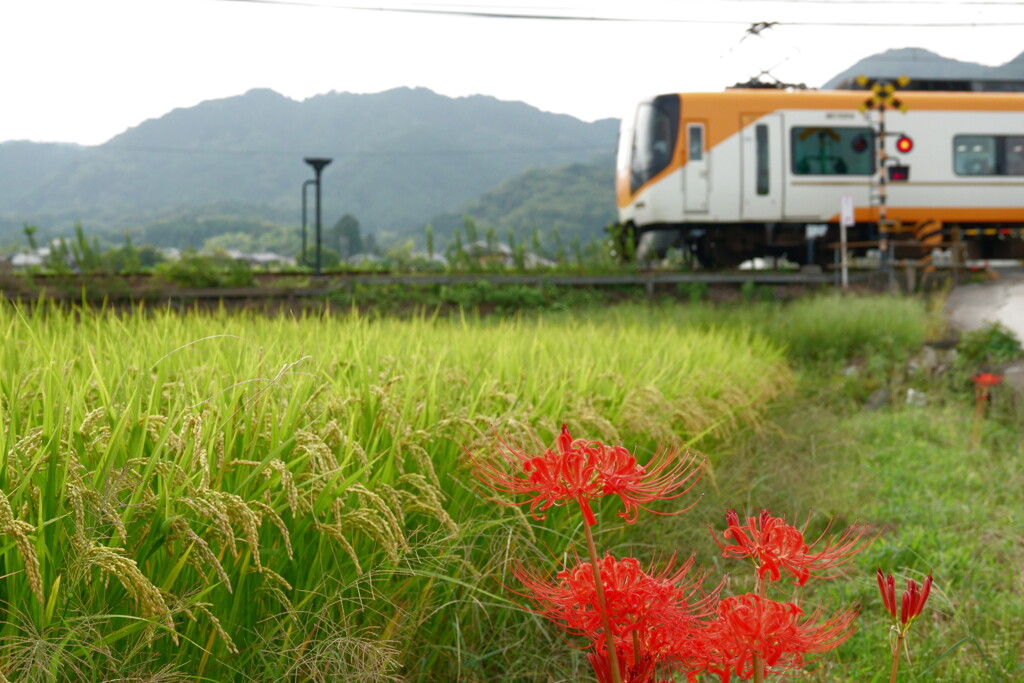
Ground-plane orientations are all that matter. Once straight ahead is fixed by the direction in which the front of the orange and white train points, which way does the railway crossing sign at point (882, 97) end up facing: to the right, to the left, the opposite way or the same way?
to the left

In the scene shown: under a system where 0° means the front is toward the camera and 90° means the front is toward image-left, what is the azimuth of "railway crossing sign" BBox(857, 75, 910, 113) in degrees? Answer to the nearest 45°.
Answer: approximately 0°

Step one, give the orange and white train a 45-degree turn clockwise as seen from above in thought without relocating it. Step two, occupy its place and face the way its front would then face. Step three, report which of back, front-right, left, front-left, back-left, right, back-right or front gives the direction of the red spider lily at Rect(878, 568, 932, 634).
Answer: back-left

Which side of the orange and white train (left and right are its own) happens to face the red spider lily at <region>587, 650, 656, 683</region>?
left

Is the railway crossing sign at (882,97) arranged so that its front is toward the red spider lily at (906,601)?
yes

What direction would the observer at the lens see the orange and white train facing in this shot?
facing to the left of the viewer
